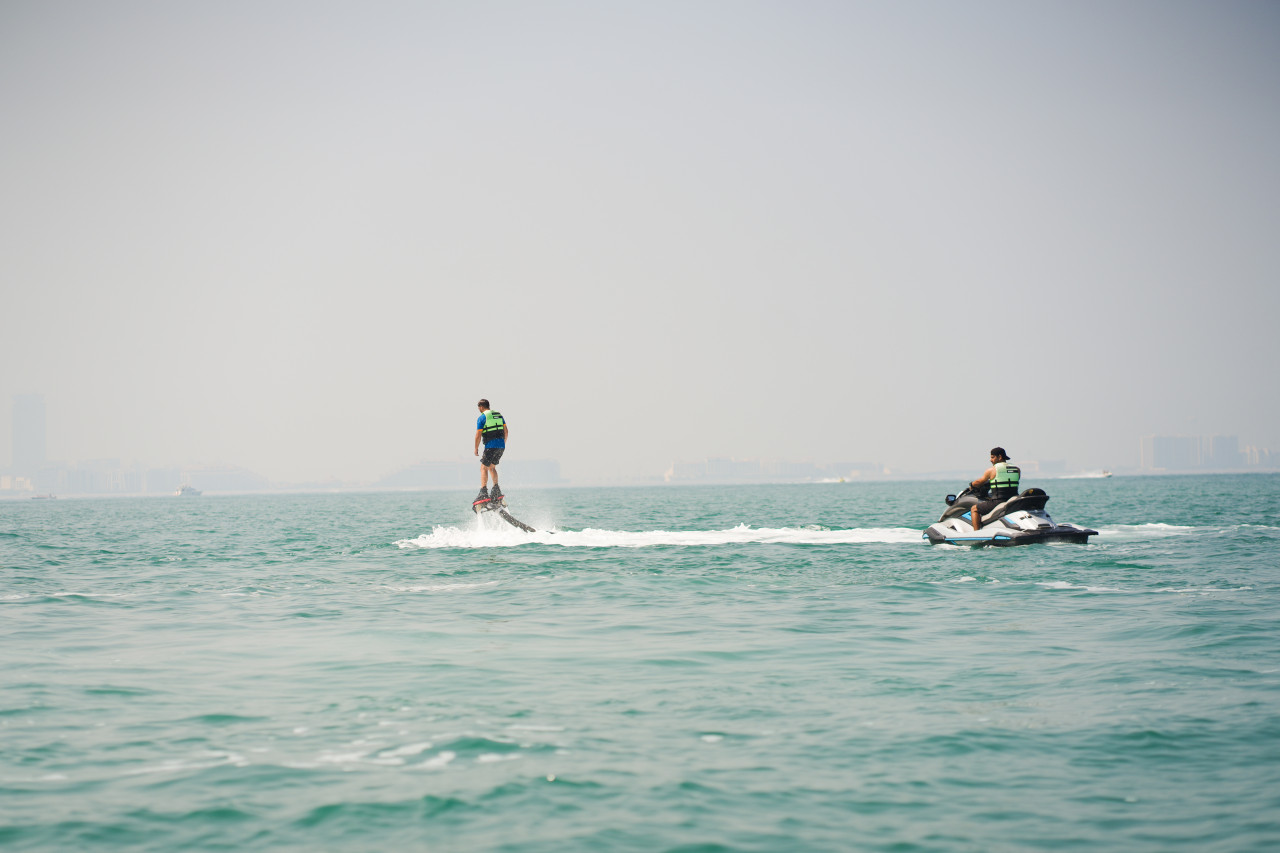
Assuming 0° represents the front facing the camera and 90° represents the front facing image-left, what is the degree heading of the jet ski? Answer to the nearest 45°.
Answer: approximately 90°

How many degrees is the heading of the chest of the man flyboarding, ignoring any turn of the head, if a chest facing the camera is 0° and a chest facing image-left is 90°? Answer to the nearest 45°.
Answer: approximately 135°

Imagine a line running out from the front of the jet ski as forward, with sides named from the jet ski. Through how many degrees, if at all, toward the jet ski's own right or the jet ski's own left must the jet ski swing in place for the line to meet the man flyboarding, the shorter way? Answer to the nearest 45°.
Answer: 0° — it already faces them

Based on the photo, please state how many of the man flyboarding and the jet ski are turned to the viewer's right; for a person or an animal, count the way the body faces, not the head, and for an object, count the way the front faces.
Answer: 0

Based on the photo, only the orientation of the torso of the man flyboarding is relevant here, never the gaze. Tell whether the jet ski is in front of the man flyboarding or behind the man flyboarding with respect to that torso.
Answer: behind

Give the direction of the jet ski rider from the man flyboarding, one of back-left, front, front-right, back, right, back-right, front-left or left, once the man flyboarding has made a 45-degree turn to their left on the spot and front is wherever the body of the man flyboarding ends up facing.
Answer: back
